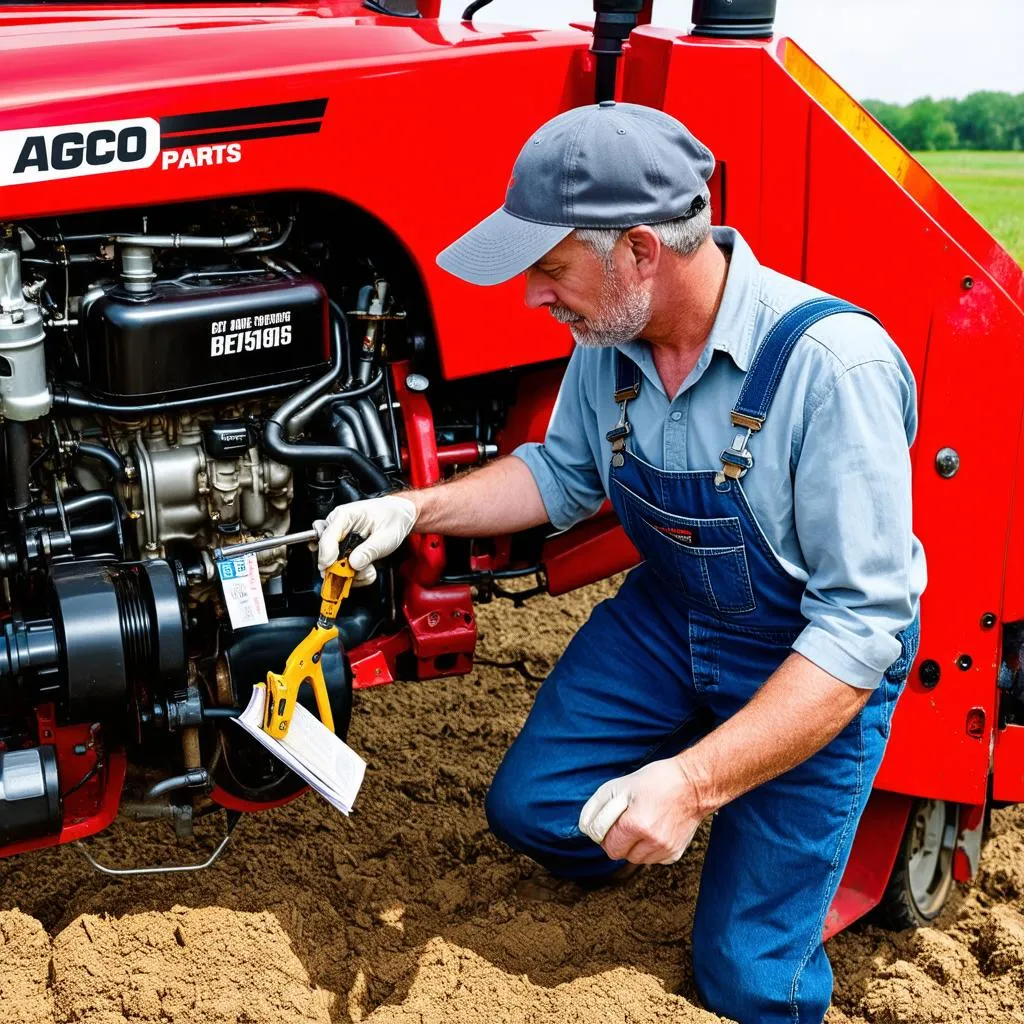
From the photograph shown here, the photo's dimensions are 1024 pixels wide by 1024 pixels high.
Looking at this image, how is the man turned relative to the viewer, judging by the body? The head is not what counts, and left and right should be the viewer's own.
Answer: facing the viewer and to the left of the viewer

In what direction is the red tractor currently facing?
to the viewer's left
